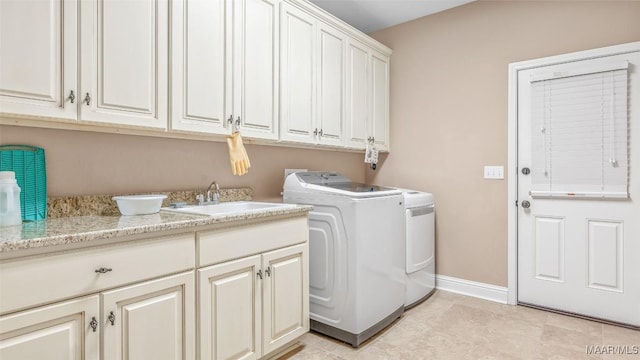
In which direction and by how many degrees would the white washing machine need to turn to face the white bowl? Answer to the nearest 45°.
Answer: approximately 90° to its right

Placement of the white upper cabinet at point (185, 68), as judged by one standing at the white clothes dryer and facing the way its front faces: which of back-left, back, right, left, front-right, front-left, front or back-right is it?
right

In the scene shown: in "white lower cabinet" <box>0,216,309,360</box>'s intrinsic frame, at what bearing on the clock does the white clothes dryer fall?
The white clothes dryer is roughly at 10 o'clock from the white lower cabinet.

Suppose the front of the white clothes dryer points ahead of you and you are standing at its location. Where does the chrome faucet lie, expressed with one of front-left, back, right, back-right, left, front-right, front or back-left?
right

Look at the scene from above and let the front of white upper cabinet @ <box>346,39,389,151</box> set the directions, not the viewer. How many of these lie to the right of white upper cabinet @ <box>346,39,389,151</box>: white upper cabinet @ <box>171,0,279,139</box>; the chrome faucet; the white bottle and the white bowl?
4

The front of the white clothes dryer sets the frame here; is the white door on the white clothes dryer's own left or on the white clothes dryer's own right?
on the white clothes dryer's own left

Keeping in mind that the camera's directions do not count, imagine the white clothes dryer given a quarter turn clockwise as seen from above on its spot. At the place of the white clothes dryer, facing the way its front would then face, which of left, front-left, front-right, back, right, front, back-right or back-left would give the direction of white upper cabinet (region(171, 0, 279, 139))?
front

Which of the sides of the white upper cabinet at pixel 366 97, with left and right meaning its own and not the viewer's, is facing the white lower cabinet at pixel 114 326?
right

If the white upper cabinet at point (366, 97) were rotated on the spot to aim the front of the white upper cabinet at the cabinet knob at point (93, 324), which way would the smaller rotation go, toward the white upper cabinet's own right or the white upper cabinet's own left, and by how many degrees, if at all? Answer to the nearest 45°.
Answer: approximately 90° to the white upper cabinet's own right
